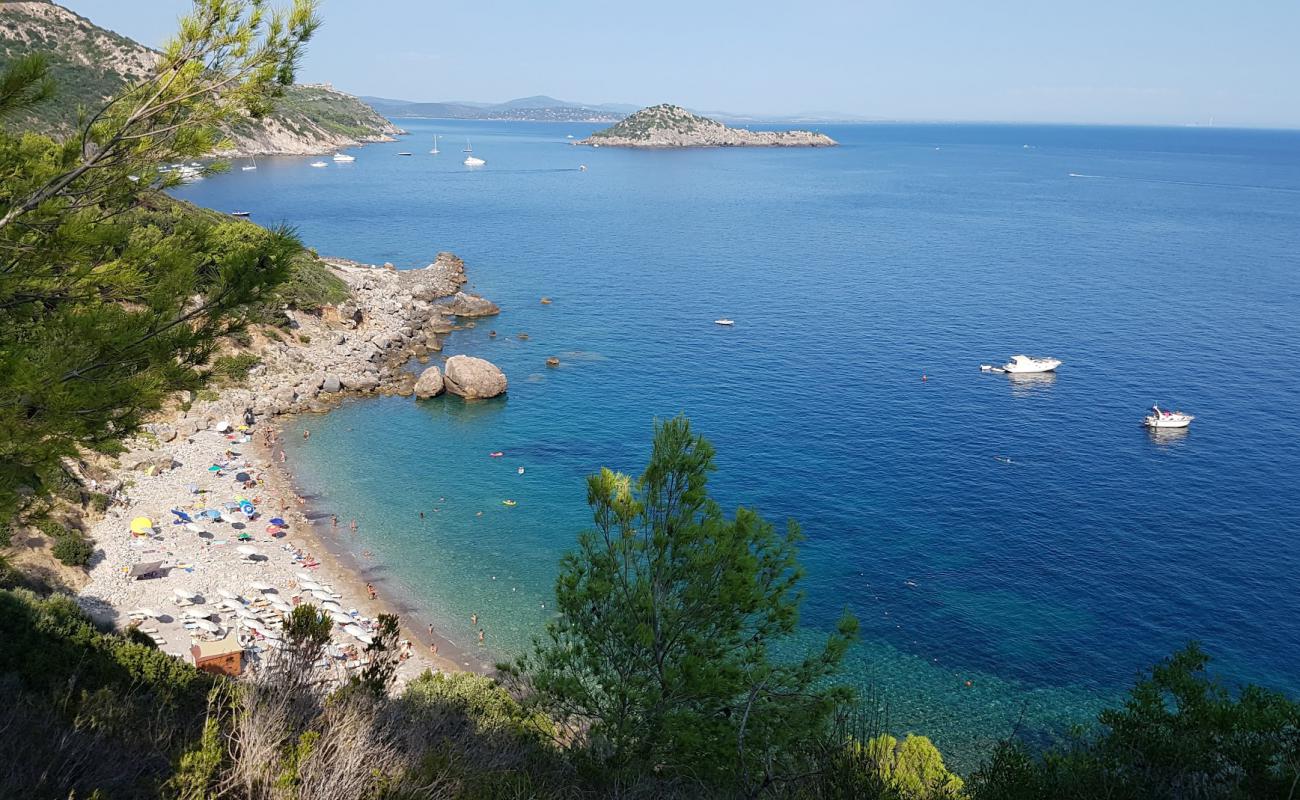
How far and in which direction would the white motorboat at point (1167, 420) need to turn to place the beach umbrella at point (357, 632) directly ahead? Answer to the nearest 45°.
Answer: approximately 135° to its right

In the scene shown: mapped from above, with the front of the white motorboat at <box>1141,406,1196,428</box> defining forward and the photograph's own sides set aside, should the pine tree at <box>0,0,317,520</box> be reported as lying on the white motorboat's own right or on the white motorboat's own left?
on the white motorboat's own right

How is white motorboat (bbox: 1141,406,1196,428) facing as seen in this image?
to the viewer's right
